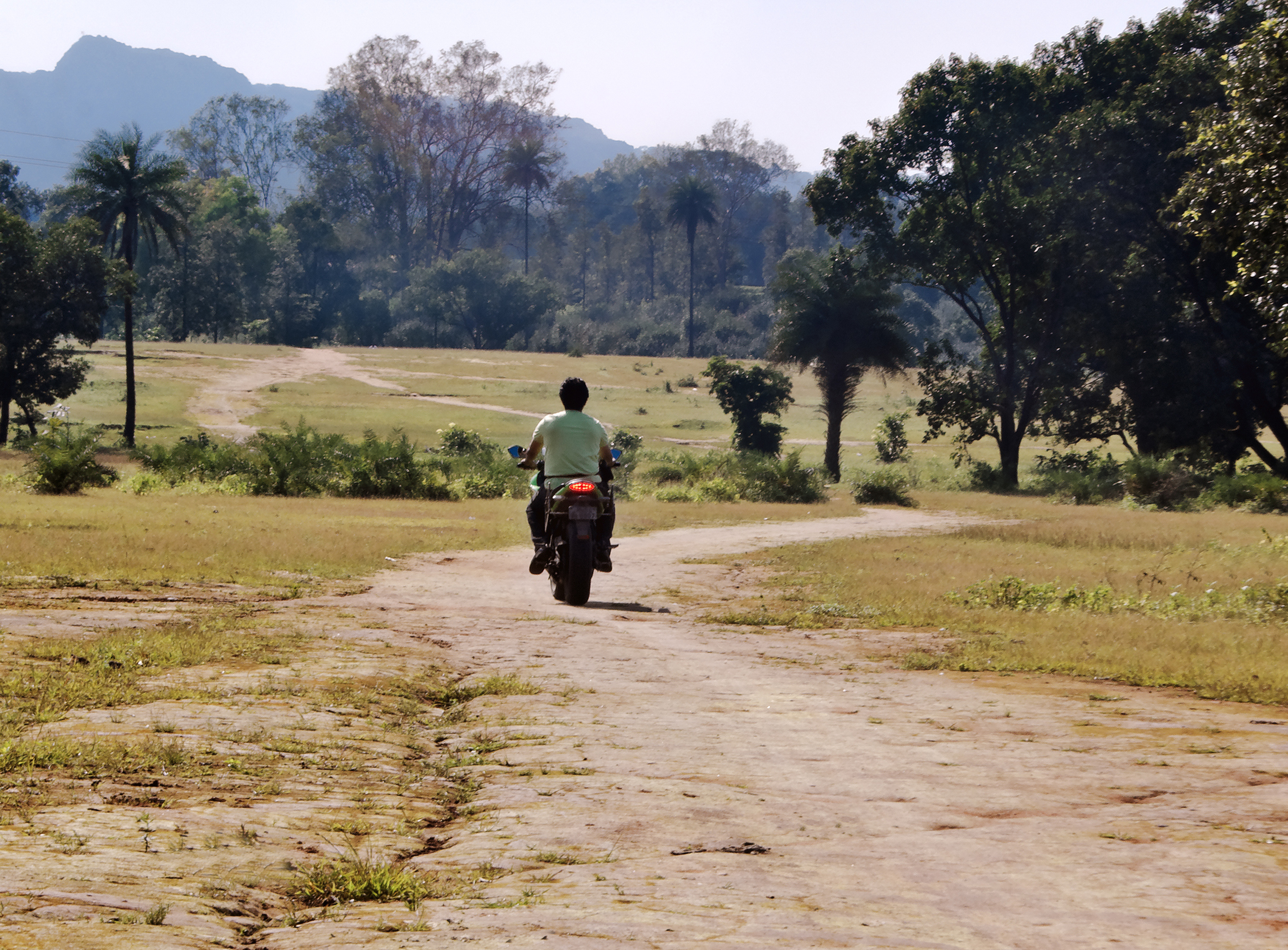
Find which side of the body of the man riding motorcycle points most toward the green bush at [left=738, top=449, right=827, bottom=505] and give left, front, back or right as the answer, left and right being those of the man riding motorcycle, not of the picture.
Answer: front

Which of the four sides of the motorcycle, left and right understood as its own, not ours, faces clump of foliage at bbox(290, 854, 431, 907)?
back

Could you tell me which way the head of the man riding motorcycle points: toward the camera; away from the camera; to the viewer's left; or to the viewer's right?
away from the camera

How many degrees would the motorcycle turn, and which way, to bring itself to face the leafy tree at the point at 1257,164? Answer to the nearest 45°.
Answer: approximately 45° to its right

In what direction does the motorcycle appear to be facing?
away from the camera

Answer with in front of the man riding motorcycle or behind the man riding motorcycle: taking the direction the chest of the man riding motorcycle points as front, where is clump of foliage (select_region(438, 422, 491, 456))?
in front

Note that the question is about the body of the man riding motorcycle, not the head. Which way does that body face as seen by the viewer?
away from the camera
